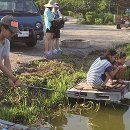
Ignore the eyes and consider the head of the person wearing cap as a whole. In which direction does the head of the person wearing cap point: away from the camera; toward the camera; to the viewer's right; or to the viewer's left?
to the viewer's right
